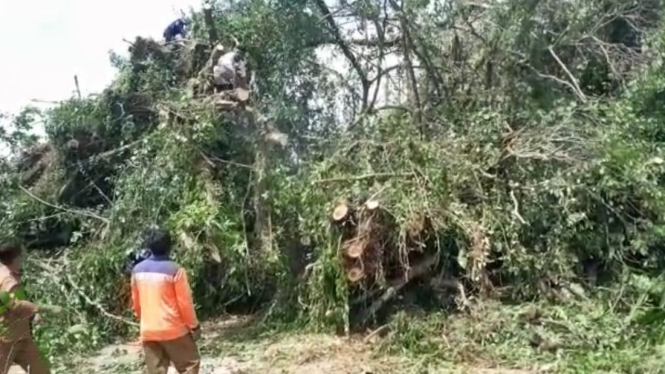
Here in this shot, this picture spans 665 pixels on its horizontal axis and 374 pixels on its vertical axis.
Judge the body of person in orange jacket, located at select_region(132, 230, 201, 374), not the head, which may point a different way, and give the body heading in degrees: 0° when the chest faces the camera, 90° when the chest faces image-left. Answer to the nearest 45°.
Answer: approximately 180°

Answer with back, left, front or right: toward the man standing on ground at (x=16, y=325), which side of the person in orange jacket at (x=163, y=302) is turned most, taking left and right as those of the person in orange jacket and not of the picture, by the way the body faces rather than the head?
left

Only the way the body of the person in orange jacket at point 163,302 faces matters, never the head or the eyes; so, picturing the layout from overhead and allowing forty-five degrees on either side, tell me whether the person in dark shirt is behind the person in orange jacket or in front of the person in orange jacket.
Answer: in front

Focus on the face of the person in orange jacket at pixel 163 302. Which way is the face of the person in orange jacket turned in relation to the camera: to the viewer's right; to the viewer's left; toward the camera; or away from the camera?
away from the camera

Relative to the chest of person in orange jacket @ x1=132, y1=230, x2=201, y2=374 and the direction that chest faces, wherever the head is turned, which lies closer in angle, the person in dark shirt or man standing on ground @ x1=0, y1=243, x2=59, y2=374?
the person in dark shirt

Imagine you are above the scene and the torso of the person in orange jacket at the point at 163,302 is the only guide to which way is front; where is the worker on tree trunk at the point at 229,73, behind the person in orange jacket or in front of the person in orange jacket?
in front

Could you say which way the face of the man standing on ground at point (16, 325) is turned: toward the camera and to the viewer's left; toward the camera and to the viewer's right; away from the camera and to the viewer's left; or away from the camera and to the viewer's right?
away from the camera and to the viewer's right

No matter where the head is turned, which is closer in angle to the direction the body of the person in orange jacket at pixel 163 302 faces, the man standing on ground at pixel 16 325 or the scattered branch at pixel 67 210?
the scattered branch

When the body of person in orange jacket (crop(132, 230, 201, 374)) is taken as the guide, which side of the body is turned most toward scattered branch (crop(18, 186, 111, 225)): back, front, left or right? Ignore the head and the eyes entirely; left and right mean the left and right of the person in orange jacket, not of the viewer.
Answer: front
